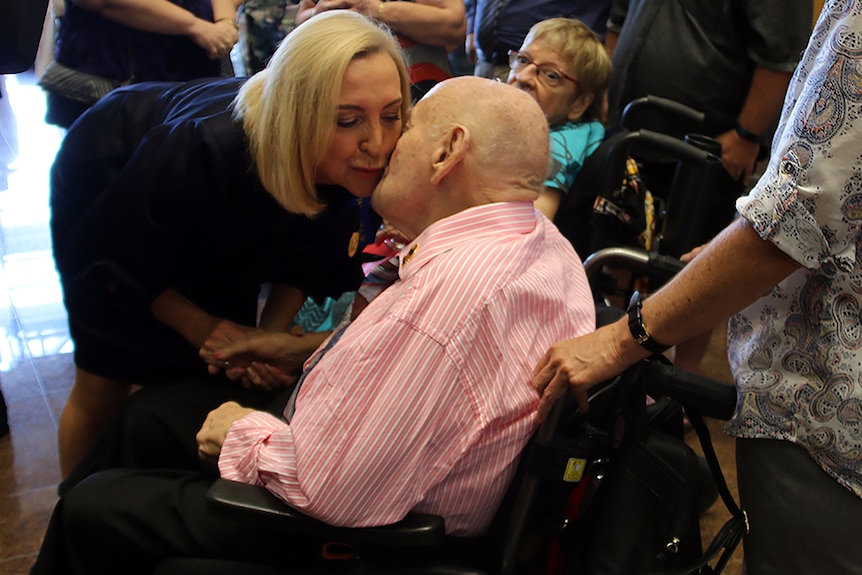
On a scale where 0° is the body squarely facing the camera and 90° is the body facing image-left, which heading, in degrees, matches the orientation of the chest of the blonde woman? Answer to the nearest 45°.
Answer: approximately 315°

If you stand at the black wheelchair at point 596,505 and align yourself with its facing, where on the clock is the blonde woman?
The blonde woman is roughly at 1 o'clock from the black wheelchair.

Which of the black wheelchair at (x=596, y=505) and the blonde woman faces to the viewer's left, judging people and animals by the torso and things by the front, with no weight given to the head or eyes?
the black wheelchair

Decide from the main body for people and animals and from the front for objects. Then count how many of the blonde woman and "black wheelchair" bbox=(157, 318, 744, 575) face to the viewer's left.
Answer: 1

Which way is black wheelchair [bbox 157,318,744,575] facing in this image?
to the viewer's left

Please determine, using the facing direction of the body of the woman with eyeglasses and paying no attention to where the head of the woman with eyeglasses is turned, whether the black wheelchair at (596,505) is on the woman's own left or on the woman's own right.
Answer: on the woman's own left

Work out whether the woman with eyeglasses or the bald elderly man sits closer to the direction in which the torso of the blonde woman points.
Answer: the bald elderly man

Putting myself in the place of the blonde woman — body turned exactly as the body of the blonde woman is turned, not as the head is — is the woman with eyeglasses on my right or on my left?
on my left

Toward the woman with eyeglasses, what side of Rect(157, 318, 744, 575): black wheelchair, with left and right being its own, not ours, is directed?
right

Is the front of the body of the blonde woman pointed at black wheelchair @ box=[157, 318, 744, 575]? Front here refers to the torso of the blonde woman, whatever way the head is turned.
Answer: yes

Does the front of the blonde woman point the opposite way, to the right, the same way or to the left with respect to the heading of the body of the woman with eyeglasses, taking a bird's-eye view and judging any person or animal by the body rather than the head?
to the left
